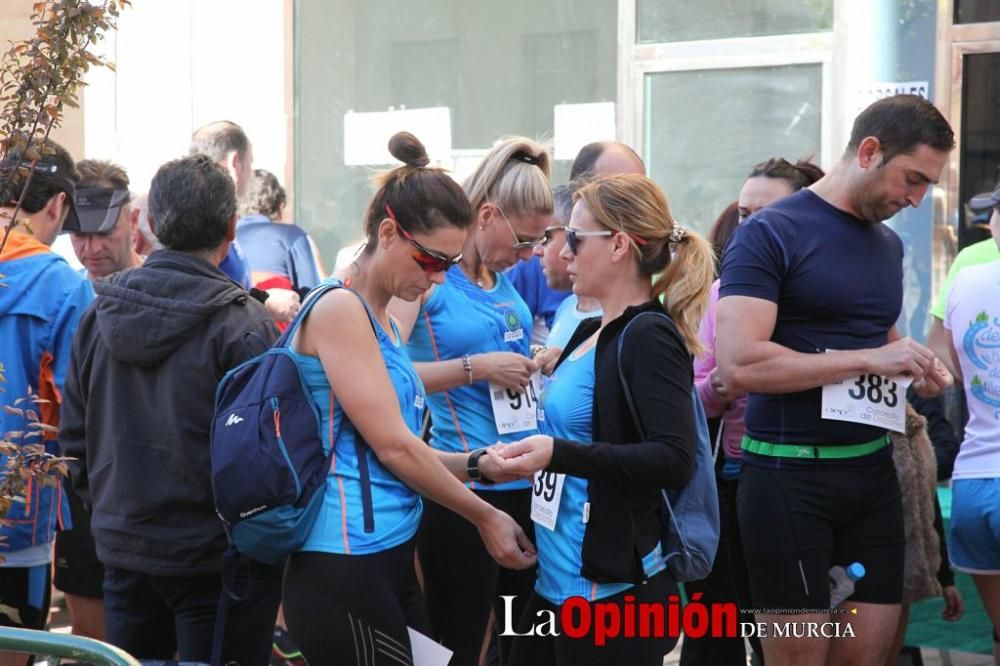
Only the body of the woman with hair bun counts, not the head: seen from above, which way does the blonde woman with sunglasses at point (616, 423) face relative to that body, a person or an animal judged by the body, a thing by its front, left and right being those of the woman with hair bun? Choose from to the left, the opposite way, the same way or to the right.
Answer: the opposite way

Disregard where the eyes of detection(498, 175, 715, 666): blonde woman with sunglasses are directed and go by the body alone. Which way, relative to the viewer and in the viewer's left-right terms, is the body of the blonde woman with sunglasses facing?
facing to the left of the viewer

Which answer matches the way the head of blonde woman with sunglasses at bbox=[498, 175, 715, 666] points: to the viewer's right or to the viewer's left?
to the viewer's left

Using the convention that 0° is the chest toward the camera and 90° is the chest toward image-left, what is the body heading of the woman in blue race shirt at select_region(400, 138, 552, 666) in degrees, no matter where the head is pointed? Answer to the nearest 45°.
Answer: approximately 315°

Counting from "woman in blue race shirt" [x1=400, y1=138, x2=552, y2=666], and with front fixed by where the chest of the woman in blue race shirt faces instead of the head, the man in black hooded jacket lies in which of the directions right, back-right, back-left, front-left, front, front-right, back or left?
right

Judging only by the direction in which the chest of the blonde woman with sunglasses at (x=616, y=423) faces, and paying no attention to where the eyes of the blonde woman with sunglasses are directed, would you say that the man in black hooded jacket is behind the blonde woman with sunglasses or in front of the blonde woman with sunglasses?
in front

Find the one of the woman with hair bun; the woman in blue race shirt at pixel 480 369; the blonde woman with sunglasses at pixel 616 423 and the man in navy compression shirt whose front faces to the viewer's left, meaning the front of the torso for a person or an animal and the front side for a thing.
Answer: the blonde woman with sunglasses

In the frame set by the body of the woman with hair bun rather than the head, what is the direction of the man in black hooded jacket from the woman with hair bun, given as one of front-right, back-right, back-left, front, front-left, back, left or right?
back-left

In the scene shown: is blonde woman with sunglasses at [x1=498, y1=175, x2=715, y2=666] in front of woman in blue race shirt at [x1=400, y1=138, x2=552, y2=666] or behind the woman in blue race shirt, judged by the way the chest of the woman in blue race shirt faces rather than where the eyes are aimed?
in front

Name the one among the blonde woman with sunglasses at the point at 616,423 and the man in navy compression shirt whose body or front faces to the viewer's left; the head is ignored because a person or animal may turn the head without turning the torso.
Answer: the blonde woman with sunglasses

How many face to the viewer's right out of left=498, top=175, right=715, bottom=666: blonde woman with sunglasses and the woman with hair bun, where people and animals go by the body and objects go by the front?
1
